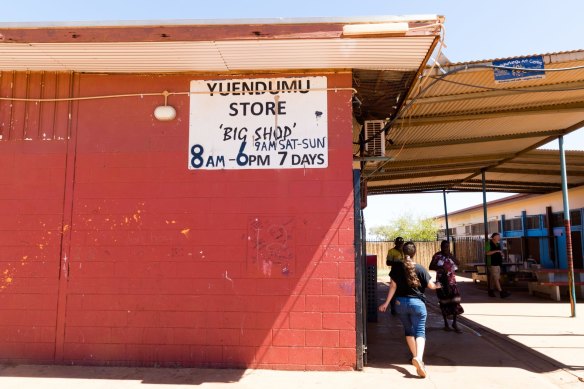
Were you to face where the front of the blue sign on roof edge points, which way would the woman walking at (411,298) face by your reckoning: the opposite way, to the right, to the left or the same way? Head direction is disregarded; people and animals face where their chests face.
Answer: the opposite way

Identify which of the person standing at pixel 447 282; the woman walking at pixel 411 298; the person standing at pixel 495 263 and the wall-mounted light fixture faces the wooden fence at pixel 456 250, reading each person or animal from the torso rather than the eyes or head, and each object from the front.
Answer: the woman walking

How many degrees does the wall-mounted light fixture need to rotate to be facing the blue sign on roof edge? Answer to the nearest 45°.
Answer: approximately 90° to its left

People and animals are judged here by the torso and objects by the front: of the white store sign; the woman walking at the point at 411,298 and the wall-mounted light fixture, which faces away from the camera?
the woman walking

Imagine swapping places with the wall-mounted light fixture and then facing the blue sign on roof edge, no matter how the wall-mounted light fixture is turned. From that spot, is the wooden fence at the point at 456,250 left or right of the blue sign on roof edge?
left

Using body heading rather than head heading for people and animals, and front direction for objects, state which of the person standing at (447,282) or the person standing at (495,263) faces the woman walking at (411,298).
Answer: the person standing at (447,282)

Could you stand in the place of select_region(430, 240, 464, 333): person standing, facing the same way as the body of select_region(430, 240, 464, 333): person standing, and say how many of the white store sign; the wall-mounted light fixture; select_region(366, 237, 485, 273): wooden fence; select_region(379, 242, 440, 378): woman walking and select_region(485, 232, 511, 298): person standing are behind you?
2

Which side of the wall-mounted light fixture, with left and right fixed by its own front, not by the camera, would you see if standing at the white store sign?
left

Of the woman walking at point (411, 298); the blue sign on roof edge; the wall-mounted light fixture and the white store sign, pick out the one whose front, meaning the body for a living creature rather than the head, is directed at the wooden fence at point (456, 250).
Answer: the woman walking

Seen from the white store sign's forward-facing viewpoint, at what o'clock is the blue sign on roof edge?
The blue sign on roof edge is roughly at 9 o'clock from the white store sign.

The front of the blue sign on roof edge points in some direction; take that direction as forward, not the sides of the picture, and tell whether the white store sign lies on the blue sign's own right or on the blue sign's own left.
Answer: on the blue sign's own right

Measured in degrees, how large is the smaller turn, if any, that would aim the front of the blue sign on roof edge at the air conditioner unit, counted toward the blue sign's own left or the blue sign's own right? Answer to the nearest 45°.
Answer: approximately 90° to the blue sign's own right

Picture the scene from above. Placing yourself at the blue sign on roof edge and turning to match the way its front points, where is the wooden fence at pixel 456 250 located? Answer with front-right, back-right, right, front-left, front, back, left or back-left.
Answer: back
